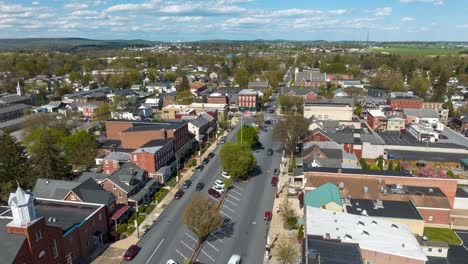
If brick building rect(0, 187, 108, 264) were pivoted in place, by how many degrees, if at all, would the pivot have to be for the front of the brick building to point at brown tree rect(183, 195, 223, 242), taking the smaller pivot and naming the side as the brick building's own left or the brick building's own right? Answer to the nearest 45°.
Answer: approximately 45° to the brick building's own left

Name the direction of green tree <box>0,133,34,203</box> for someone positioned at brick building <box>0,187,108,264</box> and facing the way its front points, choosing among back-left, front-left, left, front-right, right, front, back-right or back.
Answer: back-left

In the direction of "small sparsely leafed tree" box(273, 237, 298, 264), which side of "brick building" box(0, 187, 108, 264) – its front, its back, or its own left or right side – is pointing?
front

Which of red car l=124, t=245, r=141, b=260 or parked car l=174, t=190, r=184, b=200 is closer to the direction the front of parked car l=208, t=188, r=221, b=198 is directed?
the red car

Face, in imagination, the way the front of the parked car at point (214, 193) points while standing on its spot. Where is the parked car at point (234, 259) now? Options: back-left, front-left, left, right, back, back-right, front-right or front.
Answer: front-right

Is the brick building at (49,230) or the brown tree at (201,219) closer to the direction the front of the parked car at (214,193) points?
the brown tree

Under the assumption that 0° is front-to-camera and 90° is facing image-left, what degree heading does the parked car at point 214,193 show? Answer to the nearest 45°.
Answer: approximately 315°

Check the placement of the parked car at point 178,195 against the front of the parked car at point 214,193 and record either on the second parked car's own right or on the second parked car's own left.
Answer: on the second parked car's own right

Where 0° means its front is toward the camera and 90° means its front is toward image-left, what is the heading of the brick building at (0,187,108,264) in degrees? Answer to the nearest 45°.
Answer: approximately 315°
